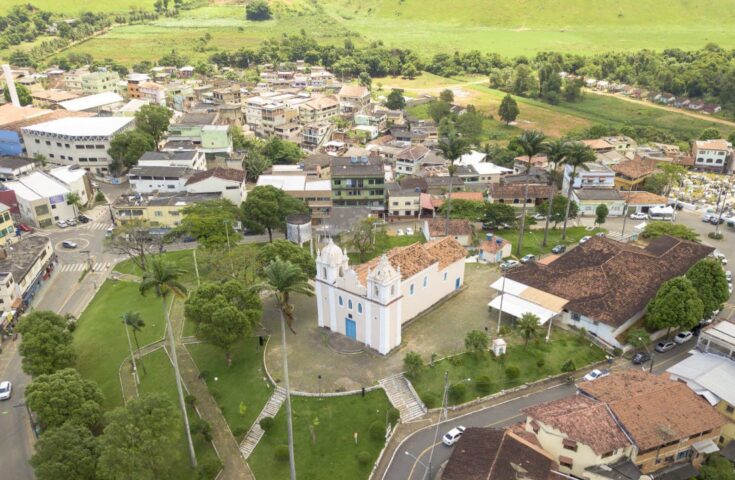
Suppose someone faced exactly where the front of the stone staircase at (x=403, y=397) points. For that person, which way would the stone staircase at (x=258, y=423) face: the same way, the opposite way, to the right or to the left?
to the right

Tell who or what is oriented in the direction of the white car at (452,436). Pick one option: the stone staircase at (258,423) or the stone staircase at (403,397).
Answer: the stone staircase at (403,397)

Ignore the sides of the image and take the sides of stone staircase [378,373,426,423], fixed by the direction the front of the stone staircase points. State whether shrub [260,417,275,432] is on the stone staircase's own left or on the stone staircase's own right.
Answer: on the stone staircase's own right

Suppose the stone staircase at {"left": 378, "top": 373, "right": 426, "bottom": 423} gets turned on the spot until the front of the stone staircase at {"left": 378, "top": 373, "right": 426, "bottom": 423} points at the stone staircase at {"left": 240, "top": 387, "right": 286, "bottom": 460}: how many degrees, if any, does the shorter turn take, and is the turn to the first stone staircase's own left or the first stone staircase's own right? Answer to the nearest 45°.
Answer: approximately 135° to the first stone staircase's own right

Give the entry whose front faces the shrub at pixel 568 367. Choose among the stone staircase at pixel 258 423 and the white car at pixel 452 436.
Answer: the white car

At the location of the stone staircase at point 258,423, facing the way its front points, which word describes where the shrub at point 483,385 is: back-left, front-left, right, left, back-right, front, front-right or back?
back-left

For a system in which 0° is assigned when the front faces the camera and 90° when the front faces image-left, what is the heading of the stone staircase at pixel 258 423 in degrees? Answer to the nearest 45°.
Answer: approximately 45°

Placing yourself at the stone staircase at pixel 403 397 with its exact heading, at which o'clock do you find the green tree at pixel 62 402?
The green tree is roughly at 4 o'clock from the stone staircase.

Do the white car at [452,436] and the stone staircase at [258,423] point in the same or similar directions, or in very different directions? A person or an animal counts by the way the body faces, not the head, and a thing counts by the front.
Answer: very different directions

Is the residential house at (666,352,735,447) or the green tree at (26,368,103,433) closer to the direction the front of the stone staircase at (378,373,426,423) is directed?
the residential house

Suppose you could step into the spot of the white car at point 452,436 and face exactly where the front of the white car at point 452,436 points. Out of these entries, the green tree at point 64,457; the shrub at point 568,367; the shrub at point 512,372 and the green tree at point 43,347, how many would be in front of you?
2

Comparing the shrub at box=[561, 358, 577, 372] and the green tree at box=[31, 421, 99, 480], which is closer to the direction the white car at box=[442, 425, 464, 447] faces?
the shrub

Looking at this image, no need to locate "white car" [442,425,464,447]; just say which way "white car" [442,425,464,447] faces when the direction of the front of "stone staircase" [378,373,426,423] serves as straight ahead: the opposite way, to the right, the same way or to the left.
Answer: to the left
